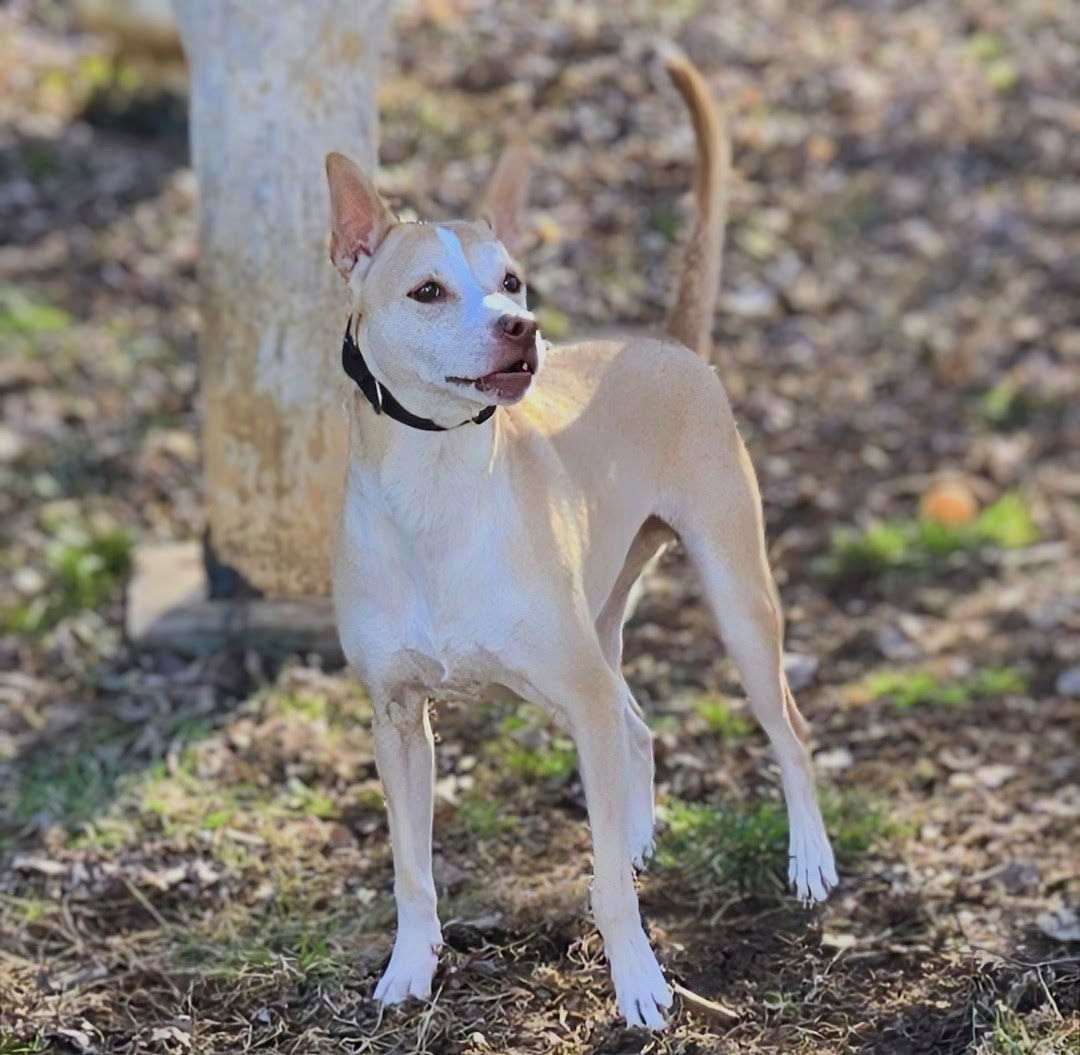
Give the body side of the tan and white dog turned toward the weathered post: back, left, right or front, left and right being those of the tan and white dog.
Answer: right

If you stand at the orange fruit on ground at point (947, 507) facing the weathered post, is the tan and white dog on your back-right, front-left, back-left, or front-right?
front-left

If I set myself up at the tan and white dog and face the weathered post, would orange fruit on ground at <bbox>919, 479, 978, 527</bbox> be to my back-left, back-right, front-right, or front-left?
front-right

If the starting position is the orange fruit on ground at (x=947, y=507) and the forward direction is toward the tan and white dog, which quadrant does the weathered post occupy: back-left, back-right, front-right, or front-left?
front-right

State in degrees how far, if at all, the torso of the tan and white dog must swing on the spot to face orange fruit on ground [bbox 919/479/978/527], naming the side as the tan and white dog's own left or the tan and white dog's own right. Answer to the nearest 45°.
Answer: approximately 180°

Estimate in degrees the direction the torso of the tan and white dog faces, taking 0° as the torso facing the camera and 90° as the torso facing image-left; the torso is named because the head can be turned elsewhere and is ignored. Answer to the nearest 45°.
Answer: approximately 45°
